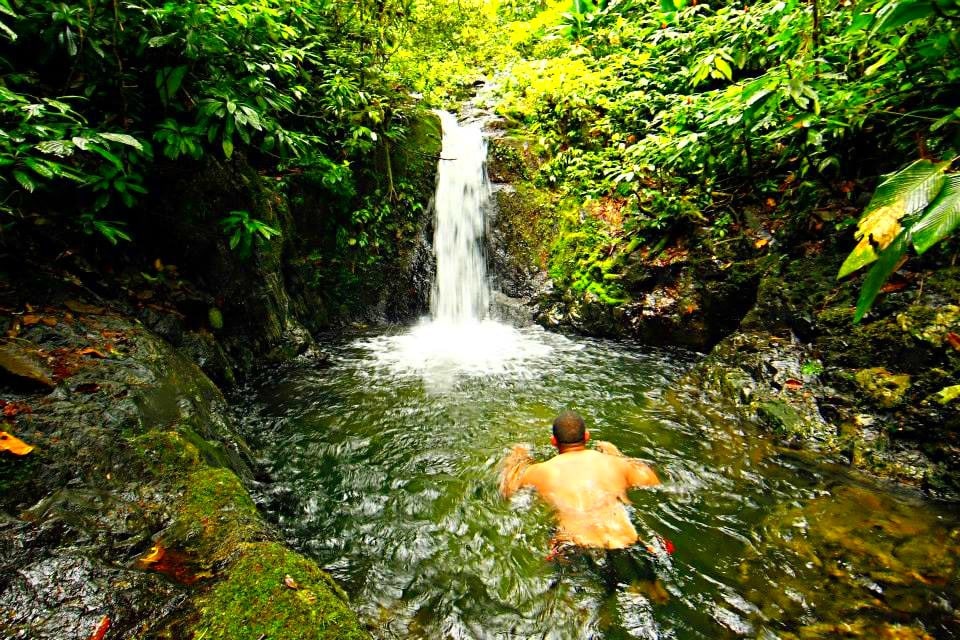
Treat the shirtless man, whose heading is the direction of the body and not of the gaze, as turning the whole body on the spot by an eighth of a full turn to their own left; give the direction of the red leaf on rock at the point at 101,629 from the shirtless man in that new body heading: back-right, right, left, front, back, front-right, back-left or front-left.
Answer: left

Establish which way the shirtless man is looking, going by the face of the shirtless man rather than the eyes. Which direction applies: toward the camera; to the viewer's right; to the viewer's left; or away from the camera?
away from the camera

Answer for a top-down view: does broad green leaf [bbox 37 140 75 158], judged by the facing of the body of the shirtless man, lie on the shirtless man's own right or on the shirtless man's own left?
on the shirtless man's own left

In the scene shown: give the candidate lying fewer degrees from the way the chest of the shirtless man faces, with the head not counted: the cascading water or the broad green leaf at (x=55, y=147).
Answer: the cascading water

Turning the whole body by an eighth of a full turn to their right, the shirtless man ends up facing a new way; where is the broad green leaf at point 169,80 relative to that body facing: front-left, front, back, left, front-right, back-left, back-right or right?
back-left

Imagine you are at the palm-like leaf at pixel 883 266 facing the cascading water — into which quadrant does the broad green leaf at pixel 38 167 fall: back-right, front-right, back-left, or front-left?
front-left

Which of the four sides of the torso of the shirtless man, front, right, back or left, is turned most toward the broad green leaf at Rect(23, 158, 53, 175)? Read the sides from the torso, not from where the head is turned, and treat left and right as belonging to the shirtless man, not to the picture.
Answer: left

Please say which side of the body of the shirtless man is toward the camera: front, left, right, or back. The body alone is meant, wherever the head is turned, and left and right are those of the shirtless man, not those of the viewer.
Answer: back

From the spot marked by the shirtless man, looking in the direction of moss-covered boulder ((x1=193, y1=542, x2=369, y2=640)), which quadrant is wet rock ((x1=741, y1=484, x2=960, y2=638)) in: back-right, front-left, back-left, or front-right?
back-left

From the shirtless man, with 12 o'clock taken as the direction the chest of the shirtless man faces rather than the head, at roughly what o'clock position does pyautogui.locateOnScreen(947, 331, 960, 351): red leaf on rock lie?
The red leaf on rock is roughly at 2 o'clock from the shirtless man.

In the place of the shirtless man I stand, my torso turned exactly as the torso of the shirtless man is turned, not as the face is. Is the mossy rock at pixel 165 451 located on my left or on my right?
on my left

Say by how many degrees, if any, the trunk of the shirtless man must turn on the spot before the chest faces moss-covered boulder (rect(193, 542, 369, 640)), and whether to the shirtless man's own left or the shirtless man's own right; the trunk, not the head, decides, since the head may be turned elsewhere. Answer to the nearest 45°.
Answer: approximately 135° to the shirtless man's own left

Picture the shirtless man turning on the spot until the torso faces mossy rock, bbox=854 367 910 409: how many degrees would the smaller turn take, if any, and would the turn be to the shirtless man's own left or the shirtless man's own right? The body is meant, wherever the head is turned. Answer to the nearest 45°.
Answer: approximately 45° to the shirtless man's own right

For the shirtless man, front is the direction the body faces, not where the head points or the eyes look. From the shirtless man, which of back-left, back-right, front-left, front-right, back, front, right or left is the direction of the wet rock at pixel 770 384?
front-right

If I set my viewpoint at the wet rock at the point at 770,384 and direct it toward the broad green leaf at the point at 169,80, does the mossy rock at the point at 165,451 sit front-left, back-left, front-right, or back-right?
front-left
